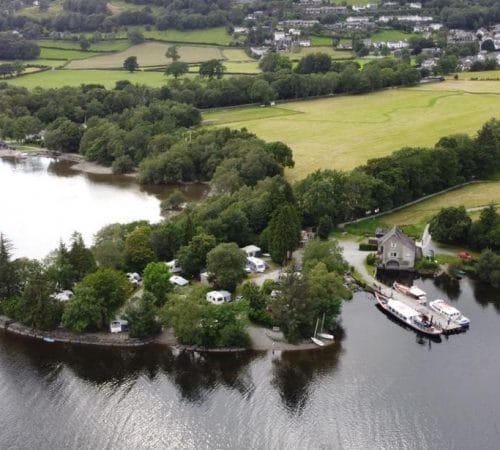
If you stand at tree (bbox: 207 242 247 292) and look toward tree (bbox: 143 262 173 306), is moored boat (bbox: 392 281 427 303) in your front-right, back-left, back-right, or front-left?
back-left

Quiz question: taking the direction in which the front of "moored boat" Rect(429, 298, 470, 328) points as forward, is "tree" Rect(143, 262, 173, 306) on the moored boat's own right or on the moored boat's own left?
on the moored boat's own right

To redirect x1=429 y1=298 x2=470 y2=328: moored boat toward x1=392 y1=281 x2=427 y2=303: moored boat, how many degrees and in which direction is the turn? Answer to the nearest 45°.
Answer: approximately 180°

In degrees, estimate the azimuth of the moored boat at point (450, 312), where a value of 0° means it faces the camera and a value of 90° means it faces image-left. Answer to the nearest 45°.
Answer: approximately 315°

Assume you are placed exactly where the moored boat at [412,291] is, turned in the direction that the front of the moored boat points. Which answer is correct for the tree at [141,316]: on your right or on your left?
on your left

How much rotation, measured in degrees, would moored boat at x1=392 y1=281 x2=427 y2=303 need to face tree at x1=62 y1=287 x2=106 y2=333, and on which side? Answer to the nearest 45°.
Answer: approximately 45° to its left

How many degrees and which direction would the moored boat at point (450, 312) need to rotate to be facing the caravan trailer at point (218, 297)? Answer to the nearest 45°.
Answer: approximately 135° to its right

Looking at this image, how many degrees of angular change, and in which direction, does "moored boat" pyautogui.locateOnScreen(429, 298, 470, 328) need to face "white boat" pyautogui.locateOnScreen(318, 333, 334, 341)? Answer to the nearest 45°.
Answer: approximately 90° to its right

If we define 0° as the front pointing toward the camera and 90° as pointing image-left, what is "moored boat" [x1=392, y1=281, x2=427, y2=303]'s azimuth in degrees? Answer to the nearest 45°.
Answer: approximately 135°

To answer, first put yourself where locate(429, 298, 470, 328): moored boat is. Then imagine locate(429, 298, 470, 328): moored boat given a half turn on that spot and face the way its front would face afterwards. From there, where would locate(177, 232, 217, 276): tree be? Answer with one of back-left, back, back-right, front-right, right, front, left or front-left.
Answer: front-left

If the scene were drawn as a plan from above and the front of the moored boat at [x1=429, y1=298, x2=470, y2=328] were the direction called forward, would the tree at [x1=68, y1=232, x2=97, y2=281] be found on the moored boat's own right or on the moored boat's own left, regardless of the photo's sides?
on the moored boat's own right
